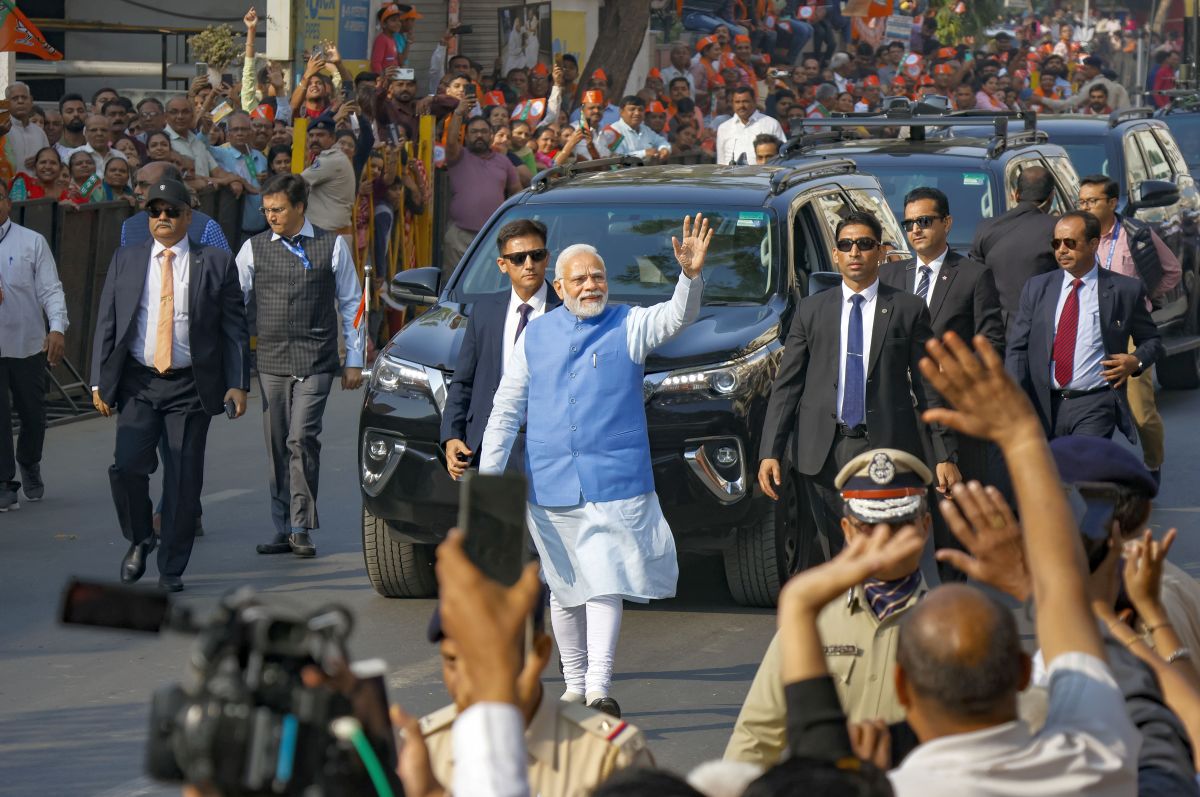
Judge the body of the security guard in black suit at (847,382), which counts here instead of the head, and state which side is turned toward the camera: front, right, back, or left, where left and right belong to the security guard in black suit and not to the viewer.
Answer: front

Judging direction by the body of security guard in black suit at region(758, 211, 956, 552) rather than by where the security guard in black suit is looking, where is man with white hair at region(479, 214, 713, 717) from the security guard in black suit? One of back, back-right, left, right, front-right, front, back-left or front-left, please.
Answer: front-right

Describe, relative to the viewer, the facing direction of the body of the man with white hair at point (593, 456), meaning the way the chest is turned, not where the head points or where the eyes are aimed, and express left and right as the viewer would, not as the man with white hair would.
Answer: facing the viewer

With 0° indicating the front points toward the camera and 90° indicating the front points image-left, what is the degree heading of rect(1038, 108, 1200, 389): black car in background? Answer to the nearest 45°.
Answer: approximately 45°

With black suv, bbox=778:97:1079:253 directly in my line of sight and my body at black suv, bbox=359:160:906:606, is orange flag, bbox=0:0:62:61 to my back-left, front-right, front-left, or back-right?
front-left

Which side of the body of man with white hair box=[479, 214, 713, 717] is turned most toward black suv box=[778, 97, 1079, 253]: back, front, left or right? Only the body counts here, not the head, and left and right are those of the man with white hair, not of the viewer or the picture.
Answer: back

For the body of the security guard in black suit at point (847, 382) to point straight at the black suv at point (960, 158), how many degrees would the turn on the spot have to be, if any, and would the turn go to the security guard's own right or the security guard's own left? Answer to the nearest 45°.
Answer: approximately 180°

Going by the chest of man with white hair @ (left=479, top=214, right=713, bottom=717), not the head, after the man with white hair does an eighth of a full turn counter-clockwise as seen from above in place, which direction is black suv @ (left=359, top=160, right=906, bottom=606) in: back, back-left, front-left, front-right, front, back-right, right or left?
back-left

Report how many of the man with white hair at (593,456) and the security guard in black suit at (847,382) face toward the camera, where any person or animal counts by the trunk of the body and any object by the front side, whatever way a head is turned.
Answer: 2

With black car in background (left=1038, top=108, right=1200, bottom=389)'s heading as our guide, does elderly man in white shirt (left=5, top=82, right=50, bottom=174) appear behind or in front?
in front

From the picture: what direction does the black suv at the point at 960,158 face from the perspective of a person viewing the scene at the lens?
facing the viewer and to the left of the viewer
